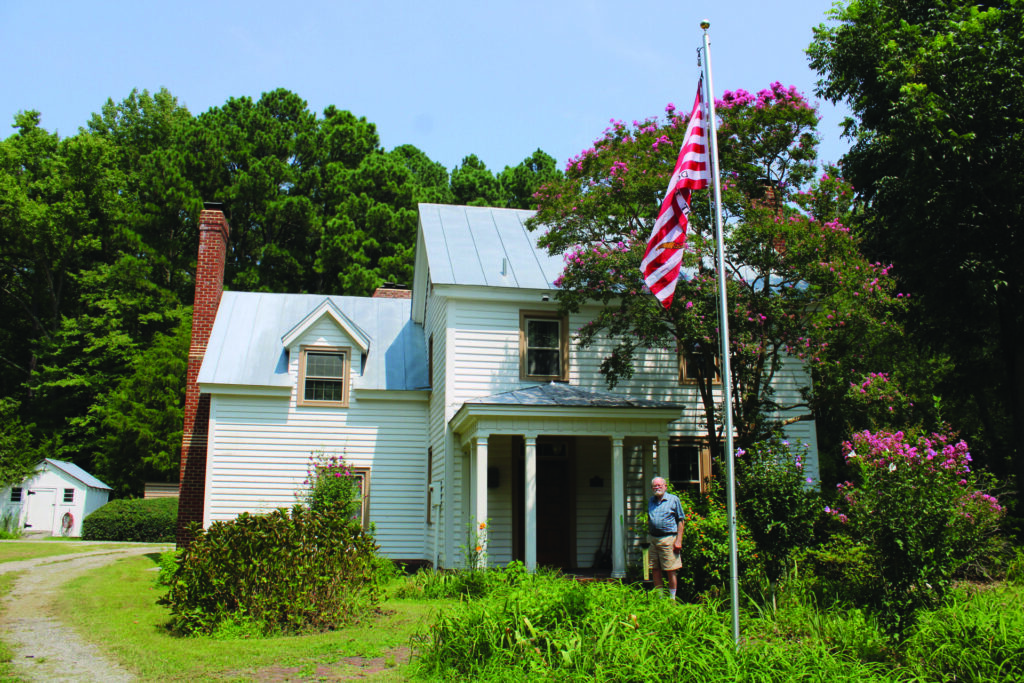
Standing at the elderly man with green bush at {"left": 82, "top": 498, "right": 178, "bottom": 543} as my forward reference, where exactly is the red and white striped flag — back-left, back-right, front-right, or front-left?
back-left

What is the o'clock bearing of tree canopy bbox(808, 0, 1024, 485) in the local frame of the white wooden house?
The tree canopy is roughly at 10 o'clock from the white wooden house.

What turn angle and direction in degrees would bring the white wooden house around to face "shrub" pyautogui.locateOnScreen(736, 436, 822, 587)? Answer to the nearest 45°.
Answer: approximately 45° to its left

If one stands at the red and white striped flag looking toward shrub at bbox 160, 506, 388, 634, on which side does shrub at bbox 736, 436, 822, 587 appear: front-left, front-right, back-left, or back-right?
back-right

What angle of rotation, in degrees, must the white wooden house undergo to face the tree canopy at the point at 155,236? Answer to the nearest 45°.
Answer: approximately 135° to its right

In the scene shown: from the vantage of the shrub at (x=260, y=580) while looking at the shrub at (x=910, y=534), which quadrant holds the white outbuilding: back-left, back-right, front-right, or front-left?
back-left

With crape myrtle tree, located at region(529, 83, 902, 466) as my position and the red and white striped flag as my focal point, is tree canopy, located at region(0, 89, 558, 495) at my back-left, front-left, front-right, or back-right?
back-right

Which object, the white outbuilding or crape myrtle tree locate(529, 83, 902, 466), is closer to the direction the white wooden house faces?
the crape myrtle tree

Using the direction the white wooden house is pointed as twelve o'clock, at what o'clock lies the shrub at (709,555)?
The shrub is roughly at 11 o'clock from the white wooden house.

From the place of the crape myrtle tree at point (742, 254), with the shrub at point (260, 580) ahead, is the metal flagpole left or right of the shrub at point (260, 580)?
left

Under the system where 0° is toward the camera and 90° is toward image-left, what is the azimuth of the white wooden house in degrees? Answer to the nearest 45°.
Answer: approximately 0°

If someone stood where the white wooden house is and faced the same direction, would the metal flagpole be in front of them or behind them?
in front

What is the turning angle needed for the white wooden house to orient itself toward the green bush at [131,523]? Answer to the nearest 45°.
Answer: approximately 135° to its right

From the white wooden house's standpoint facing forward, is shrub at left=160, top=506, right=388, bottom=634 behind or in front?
in front

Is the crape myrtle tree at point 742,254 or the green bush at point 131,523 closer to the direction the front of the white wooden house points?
the crape myrtle tree
